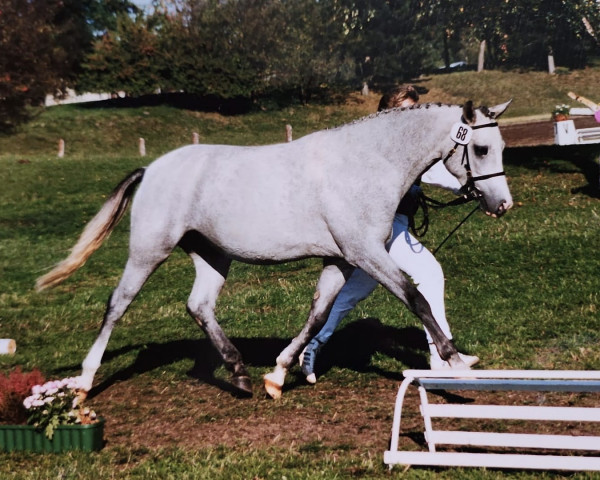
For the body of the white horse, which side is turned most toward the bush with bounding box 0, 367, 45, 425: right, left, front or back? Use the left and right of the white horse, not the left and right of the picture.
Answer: back

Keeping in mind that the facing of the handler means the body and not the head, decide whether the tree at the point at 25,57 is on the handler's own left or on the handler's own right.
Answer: on the handler's own left

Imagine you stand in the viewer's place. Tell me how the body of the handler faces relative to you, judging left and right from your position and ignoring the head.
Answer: facing to the right of the viewer

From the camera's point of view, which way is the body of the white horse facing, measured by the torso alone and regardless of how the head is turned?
to the viewer's right

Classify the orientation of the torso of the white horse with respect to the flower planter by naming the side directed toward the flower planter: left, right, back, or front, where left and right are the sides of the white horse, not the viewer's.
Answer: back

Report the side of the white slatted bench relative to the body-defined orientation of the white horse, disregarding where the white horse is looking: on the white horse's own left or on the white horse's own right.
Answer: on the white horse's own right

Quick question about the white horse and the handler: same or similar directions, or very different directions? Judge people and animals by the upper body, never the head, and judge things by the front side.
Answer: same or similar directions

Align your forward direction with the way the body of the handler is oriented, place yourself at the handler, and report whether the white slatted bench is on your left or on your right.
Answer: on your right

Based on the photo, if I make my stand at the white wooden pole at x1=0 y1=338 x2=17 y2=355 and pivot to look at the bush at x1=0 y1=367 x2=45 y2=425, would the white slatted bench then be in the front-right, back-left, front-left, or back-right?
front-left
